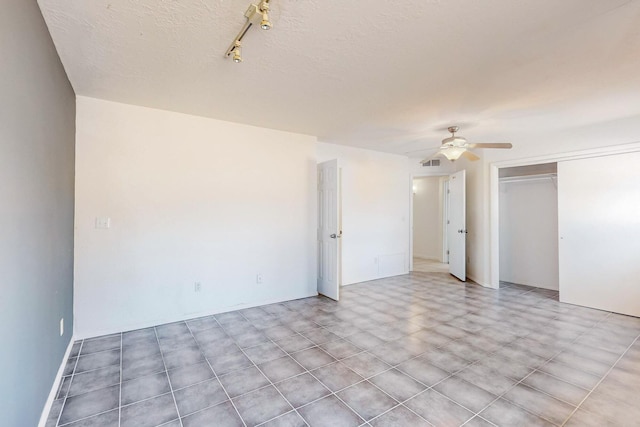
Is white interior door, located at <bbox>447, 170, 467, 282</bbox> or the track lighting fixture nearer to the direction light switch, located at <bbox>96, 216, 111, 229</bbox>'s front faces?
the track lighting fixture

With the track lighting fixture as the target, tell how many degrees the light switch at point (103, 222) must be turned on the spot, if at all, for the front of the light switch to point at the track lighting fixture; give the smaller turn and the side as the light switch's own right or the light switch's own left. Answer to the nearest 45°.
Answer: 0° — it already faces it

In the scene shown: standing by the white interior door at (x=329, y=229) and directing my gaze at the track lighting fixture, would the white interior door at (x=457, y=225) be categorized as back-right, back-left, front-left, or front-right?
back-left

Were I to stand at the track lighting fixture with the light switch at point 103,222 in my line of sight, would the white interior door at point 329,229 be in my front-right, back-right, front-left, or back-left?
front-right

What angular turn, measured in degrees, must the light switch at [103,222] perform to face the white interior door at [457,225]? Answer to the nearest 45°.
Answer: approximately 90° to its left

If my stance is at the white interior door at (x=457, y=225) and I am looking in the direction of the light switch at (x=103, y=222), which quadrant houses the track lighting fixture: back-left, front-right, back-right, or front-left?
front-left

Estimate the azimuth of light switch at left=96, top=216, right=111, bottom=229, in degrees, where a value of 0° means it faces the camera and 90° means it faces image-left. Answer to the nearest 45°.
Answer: approximately 0°

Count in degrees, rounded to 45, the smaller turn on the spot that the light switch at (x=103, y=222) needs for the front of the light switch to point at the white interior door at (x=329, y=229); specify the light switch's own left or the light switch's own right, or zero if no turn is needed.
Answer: approximately 90° to the light switch's own left

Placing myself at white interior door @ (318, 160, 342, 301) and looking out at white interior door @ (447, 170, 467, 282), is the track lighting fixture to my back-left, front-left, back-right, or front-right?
back-right
